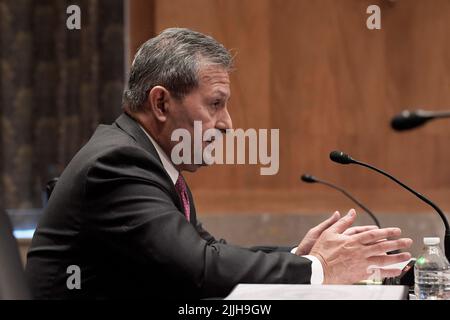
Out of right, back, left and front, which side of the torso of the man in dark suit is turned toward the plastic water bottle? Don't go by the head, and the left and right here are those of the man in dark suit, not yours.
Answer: front

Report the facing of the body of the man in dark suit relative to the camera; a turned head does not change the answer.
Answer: to the viewer's right

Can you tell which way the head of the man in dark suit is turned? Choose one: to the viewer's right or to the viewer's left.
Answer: to the viewer's right
